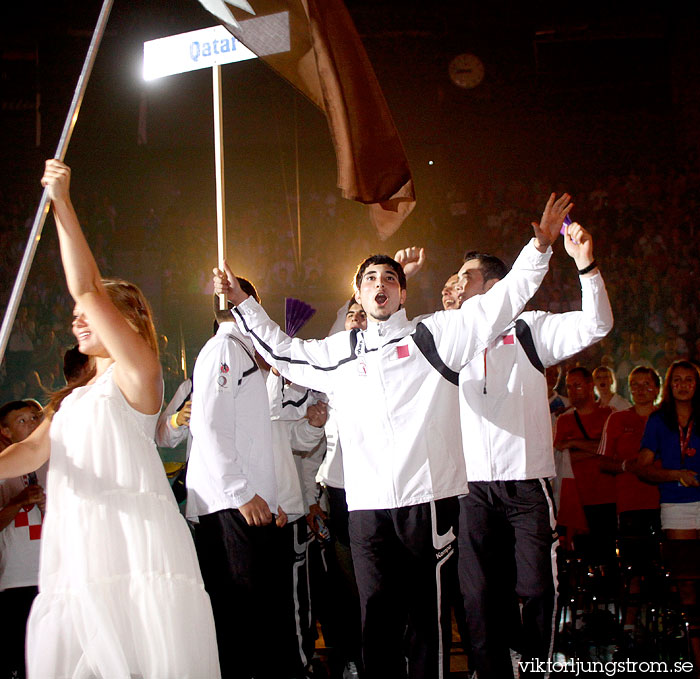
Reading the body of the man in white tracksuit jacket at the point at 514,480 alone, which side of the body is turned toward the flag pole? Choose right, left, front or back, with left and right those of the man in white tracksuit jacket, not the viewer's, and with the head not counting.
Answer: front

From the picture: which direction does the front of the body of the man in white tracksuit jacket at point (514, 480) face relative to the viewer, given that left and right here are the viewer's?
facing the viewer and to the left of the viewer

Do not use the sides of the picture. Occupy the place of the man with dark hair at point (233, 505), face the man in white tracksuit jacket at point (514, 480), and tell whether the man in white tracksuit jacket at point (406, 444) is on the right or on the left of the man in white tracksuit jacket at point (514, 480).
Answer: right

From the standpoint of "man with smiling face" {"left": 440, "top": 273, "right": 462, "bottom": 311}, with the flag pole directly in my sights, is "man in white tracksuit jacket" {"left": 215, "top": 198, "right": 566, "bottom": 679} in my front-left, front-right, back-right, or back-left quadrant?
front-left

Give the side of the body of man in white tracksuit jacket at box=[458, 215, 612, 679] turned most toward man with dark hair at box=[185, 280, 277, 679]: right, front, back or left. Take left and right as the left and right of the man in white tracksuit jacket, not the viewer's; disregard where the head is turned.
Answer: front

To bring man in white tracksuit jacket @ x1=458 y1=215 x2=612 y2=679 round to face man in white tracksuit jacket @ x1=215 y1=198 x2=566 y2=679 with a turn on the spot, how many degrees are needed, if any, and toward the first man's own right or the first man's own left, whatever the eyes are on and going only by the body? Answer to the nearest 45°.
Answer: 0° — they already face them
